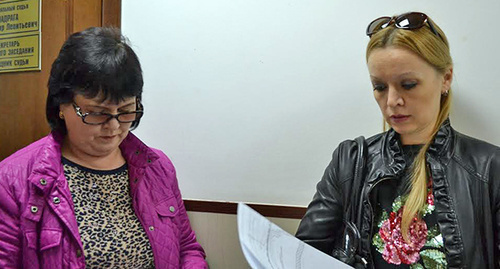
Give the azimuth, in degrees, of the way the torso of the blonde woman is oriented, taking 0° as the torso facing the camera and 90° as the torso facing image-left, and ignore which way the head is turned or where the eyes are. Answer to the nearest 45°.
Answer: approximately 45°

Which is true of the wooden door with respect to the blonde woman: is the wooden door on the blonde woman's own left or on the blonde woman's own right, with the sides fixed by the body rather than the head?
on the blonde woman's own right

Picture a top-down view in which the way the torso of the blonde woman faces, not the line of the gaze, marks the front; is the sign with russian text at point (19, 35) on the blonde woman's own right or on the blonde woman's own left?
on the blonde woman's own right
